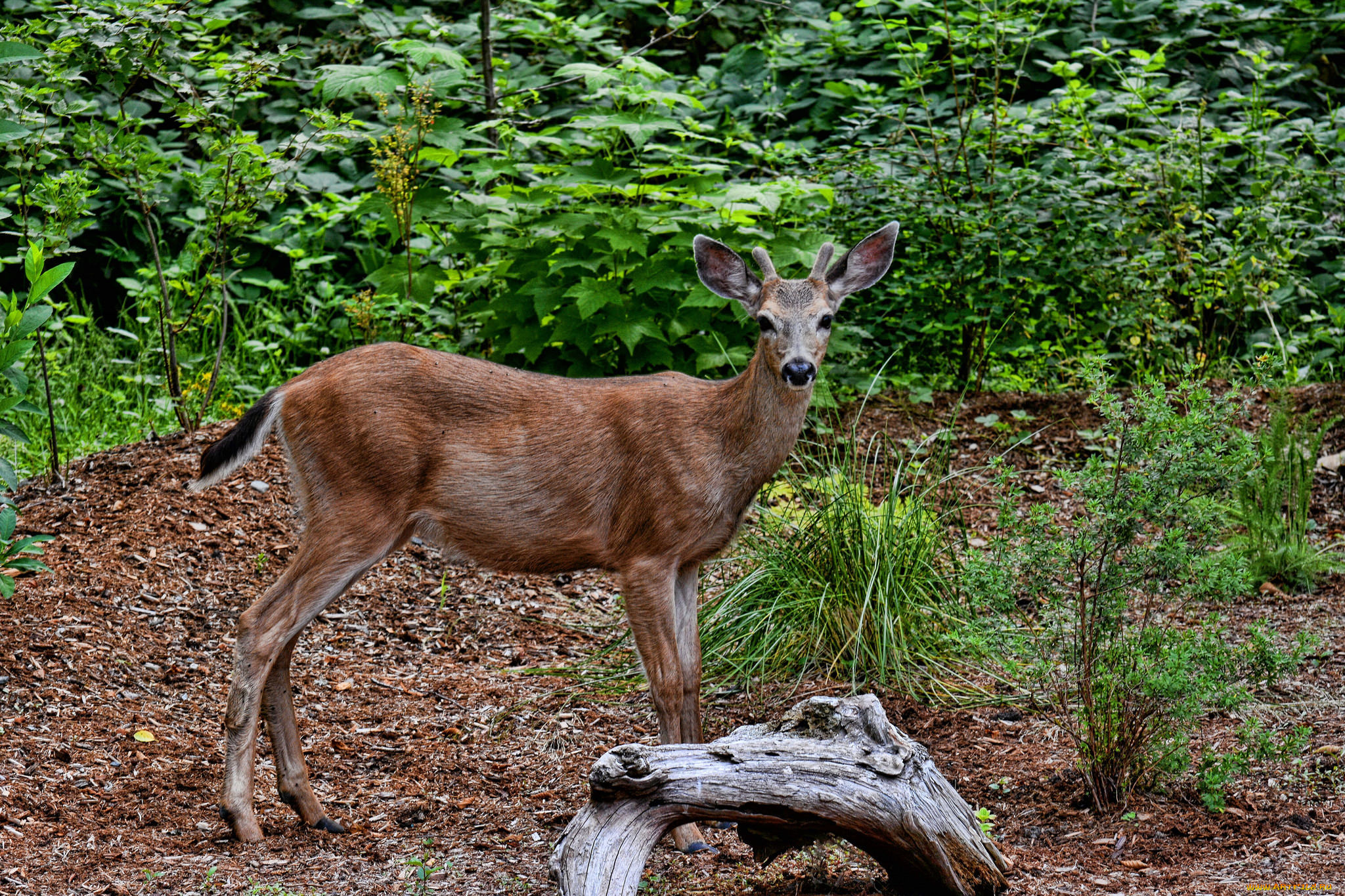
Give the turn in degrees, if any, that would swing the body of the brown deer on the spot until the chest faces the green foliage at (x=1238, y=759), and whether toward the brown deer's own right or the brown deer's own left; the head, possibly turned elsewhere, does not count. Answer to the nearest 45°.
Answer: approximately 45° to the brown deer's own right

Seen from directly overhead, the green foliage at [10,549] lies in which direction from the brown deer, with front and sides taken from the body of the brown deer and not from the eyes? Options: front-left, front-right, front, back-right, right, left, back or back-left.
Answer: back

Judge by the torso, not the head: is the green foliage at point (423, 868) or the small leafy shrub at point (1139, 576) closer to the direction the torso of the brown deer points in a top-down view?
the small leafy shrub

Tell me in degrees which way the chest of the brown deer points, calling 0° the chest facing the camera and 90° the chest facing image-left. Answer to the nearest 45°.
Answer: approximately 270°

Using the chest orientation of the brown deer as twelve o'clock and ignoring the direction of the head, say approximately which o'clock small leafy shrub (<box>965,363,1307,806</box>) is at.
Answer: The small leafy shrub is roughly at 1 o'clock from the brown deer.

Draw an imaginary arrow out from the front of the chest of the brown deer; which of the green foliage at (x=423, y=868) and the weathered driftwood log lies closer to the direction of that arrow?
the weathered driftwood log
